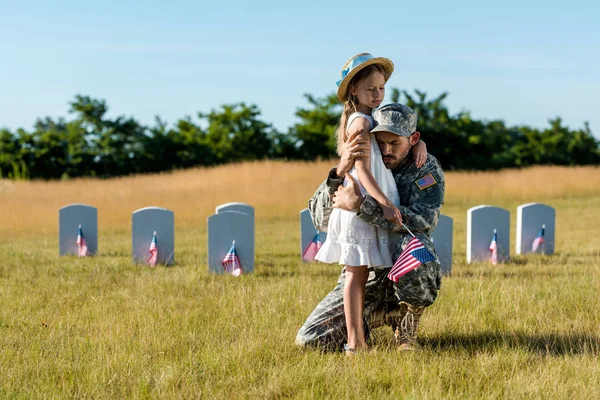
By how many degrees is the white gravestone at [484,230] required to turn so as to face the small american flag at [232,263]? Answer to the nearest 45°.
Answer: approximately 45° to its right

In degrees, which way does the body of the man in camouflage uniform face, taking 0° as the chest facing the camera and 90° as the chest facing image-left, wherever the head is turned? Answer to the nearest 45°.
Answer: approximately 45°

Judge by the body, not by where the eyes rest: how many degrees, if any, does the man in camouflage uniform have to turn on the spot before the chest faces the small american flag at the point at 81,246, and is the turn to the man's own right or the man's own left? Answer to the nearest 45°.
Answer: approximately 90° to the man's own right

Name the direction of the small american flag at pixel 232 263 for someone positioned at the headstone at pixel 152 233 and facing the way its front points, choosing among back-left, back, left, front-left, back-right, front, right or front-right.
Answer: front-left

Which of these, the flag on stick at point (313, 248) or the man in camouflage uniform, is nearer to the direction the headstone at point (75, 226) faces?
the man in camouflage uniform

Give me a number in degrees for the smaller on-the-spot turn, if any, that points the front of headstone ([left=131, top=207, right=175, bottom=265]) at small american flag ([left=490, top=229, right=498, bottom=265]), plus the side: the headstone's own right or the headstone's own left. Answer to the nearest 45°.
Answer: approximately 90° to the headstone's own left

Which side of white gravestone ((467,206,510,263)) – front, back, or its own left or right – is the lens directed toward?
front

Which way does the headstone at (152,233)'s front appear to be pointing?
toward the camera

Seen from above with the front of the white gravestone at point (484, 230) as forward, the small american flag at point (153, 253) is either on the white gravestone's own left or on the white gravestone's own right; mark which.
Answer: on the white gravestone's own right
